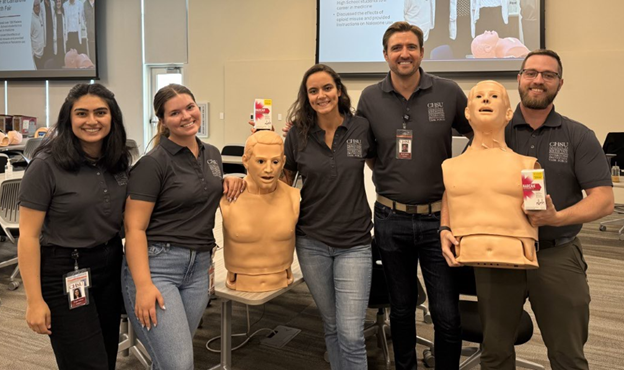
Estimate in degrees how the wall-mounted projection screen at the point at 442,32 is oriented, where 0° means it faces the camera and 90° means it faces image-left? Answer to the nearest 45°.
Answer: approximately 0°

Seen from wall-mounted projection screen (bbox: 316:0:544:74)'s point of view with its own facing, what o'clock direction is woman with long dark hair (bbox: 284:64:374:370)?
The woman with long dark hair is roughly at 12 o'clock from the wall-mounted projection screen.

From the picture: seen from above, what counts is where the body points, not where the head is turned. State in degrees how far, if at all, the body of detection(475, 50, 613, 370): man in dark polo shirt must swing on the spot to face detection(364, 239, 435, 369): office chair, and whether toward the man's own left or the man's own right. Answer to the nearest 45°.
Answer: approximately 90° to the man's own right

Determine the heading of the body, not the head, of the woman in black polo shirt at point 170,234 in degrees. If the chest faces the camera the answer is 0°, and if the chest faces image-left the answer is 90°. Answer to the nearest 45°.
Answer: approximately 315°

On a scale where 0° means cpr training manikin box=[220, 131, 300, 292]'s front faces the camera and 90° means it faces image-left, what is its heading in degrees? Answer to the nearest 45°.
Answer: approximately 0°
